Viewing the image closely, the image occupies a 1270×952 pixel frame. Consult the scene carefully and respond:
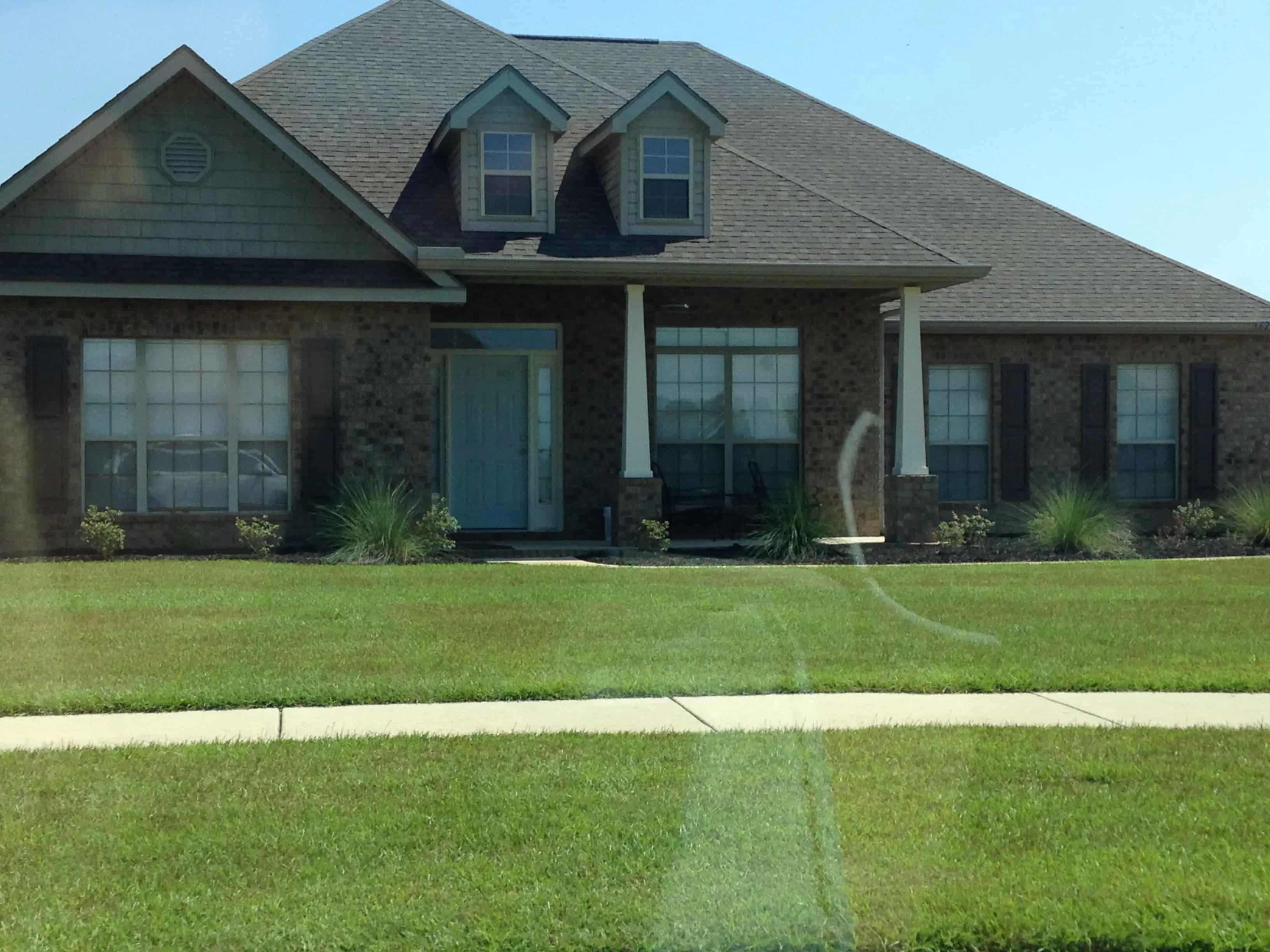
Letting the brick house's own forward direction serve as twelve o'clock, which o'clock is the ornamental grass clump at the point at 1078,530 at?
The ornamental grass clump is roughly at 9 o'clock from the brick house.

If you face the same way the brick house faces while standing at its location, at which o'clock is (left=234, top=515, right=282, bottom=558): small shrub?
The small shrub is roughly at 2 o'clock from the brick house.

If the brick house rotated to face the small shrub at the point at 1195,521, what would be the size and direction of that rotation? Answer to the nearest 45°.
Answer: approximately 90° to its left

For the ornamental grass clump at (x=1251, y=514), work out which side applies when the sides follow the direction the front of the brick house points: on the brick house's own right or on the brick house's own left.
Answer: on the brick house's own left

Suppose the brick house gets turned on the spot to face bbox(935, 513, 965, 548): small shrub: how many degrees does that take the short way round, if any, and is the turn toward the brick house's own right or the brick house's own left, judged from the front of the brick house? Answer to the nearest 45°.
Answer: approximately 90° to the brick house's own left

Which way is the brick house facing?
toward the camera
